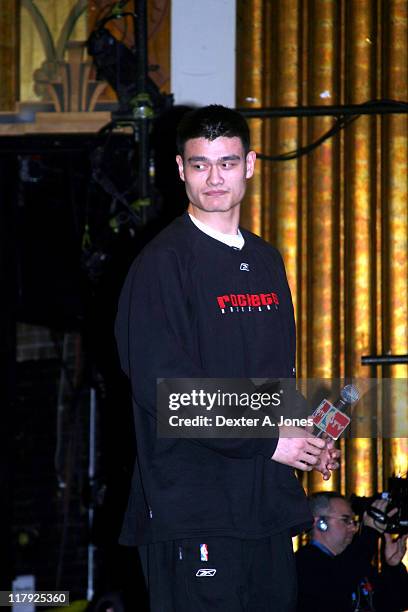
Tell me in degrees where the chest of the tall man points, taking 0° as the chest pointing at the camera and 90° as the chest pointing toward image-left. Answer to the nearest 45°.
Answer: approximately 315°

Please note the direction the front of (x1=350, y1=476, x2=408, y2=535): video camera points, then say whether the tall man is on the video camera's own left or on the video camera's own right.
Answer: on the video camera's own right
